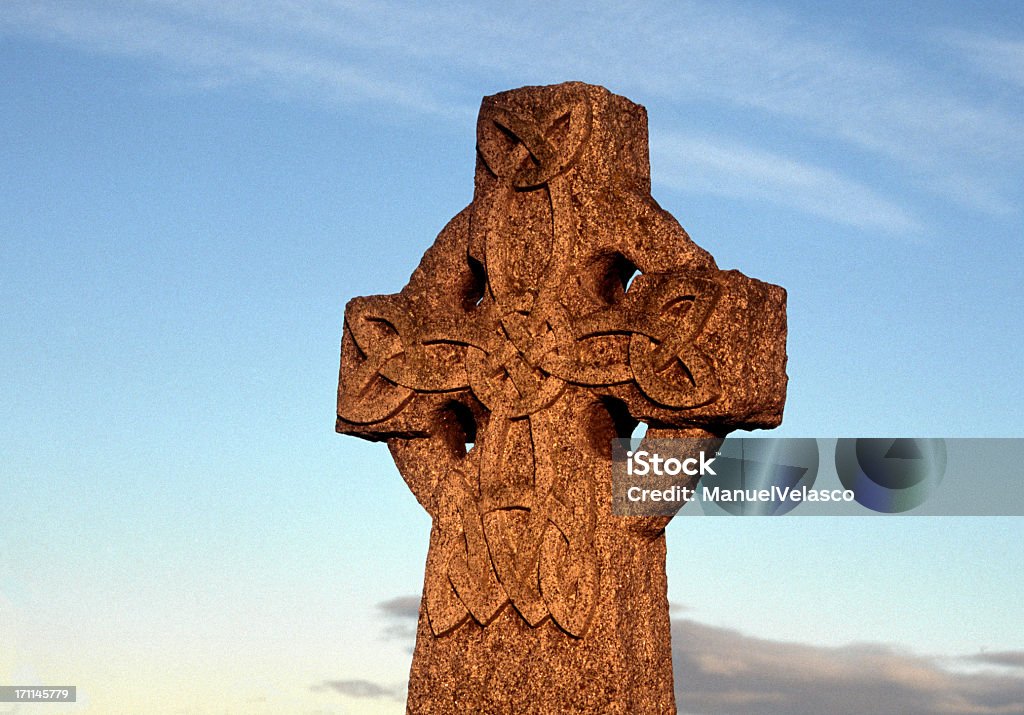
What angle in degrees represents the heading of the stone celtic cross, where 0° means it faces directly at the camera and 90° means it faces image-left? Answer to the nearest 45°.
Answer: approximately 45°
